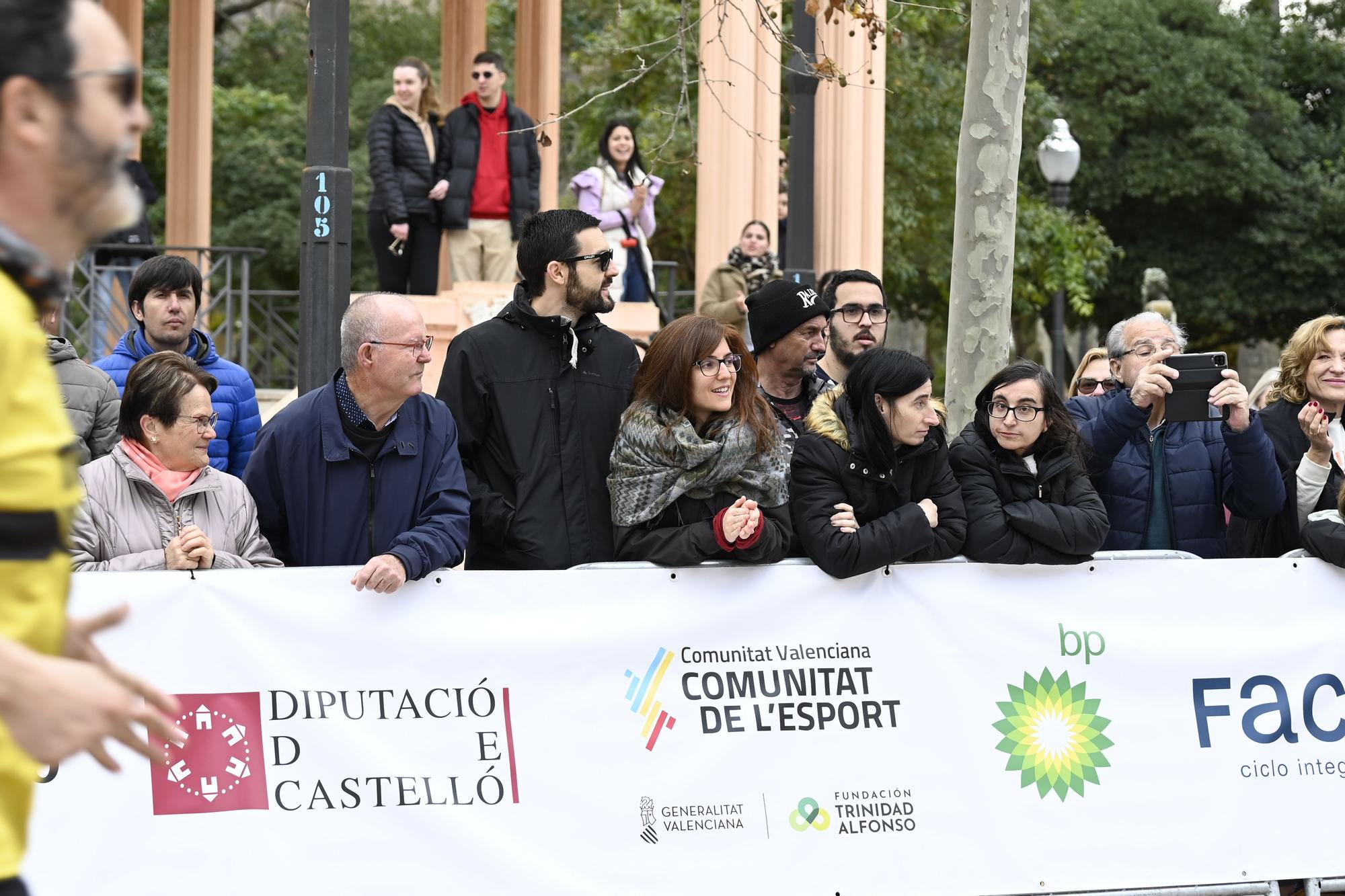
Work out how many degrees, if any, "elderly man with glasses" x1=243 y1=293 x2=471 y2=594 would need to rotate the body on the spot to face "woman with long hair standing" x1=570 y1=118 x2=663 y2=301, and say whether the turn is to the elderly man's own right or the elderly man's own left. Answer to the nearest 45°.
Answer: approximately 135° to the elderly man's own left

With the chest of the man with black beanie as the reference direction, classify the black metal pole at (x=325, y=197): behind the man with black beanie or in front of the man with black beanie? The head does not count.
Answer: behind

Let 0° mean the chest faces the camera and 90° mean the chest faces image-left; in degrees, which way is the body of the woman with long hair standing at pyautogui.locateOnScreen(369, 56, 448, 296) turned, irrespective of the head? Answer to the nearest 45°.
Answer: approximately 315°

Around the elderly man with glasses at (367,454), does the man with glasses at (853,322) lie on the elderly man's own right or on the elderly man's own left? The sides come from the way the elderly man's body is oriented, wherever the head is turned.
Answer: on the elderly man's own left

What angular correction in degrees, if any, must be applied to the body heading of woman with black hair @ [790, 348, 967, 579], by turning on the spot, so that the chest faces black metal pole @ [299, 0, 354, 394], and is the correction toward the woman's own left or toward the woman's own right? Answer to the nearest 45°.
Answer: approximately 180°

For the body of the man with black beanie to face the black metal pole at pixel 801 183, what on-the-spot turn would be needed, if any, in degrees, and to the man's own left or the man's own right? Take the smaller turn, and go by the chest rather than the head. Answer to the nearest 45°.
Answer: approximately 135° to the man's own left

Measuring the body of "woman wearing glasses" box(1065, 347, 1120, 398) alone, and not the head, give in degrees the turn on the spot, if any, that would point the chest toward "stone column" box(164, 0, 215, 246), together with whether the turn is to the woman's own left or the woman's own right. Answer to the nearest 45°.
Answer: approximately 180°
